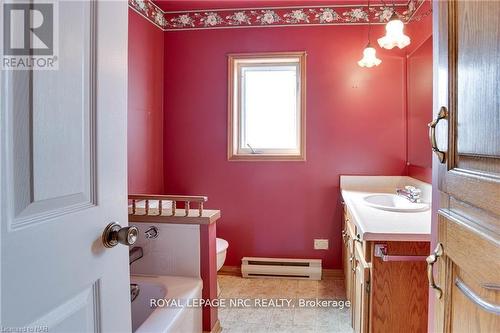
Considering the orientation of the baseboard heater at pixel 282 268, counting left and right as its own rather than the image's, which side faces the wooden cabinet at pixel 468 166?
front

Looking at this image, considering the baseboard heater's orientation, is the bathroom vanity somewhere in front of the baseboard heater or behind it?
in front

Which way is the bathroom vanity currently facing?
to the viewer's left

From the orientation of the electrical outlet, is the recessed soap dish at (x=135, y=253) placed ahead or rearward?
ahead

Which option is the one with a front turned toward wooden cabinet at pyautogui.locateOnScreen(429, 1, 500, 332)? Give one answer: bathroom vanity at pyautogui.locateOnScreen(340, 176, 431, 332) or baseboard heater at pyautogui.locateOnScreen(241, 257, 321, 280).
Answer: the baseboard heater
